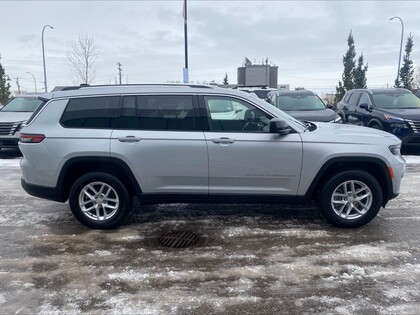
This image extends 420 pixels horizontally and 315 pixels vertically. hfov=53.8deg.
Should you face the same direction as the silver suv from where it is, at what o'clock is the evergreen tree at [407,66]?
The evergreen tree is roughly at 10 o'clock from the silver suv.

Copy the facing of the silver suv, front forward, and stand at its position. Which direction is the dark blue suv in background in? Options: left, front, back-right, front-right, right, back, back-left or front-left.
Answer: front-left

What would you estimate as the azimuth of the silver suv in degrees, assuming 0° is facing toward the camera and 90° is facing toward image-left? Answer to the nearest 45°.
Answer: approximately 270°

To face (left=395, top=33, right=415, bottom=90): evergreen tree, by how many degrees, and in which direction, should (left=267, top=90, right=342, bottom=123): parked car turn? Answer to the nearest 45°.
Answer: approximately 135° to its left

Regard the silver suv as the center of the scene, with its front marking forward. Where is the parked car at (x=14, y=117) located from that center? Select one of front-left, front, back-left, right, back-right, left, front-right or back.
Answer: back-left

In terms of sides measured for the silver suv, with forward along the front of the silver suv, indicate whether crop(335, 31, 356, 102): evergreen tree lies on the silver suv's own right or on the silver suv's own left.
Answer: on the silver suv's own left

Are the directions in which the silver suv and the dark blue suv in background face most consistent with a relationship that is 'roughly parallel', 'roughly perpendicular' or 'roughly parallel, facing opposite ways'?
roughly perpendicular

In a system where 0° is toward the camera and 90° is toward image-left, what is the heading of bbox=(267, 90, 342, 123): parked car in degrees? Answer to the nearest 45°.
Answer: approximately 315°

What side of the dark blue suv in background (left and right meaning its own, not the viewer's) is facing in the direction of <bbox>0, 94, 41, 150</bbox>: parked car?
right

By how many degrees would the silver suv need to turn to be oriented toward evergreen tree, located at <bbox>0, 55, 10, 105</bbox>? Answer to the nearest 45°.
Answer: approximately 135° to its left

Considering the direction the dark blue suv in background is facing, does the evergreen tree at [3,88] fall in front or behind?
behind
